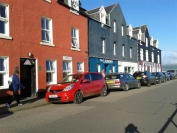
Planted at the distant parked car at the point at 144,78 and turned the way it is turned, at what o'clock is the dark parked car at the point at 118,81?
The dark parked car is roughly at 5 o'clock from the distant parked car.

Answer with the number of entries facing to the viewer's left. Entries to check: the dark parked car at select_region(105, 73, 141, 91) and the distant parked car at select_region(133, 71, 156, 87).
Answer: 0

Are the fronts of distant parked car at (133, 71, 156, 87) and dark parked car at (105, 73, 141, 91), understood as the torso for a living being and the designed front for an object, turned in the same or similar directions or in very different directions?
same or similar directions

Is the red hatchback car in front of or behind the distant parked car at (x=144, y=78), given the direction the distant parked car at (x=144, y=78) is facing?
behind

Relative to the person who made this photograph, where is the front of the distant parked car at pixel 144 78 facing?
facing away from the viewer and to the right of the viewer

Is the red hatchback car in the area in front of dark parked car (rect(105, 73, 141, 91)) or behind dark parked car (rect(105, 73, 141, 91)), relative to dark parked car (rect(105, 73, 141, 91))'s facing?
behind

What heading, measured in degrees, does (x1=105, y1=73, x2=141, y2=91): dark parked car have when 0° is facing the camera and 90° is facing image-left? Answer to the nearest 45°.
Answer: approximately 225°
